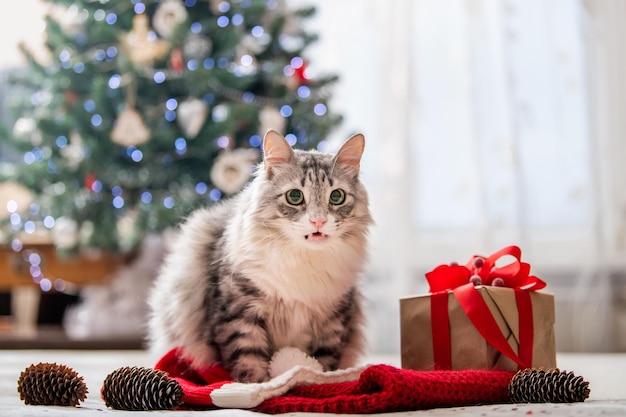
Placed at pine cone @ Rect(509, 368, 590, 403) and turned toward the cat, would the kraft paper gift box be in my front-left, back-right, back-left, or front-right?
front-right

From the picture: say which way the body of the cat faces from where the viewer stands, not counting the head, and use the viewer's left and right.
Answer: facing the viewer and to the right of the viewer

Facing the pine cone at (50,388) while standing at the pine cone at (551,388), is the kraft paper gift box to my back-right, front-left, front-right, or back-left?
front-right

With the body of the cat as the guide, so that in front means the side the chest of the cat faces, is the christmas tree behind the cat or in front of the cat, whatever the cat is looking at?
behind
